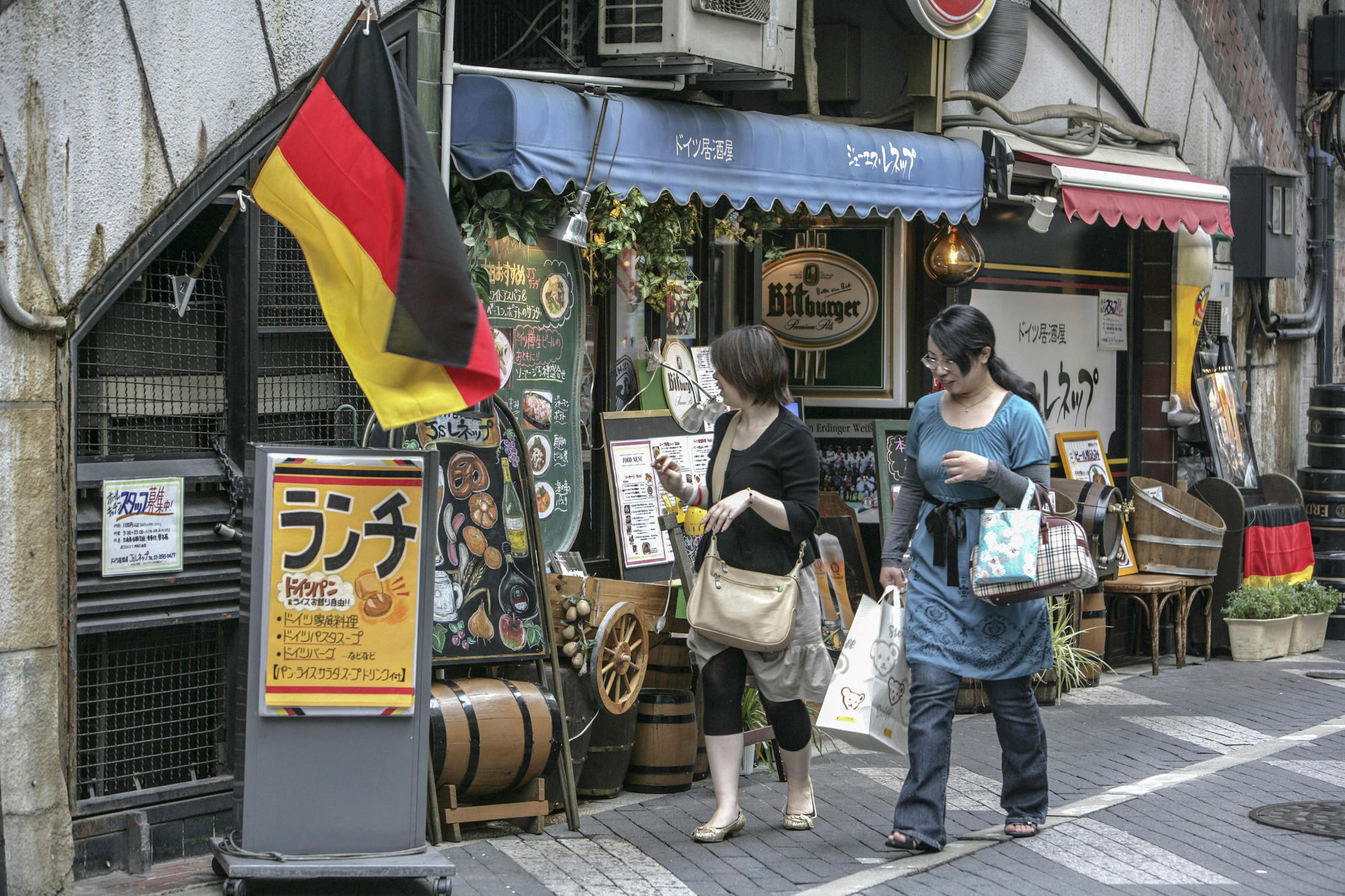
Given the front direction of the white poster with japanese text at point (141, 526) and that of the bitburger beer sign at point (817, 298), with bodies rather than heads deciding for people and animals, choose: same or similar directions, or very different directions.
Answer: same or similar directions

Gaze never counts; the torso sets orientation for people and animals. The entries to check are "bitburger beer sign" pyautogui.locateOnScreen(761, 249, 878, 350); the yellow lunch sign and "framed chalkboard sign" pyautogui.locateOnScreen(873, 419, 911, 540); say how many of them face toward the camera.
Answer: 3

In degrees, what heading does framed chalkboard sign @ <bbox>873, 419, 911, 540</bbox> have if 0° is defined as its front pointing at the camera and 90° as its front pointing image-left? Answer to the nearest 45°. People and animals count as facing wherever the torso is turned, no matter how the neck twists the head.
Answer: approximately 0°

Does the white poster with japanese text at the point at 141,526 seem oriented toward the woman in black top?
no

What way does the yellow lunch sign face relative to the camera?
toward the camera

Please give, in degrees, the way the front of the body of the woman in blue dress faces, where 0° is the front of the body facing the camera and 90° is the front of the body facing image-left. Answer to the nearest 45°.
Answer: approximately 45°

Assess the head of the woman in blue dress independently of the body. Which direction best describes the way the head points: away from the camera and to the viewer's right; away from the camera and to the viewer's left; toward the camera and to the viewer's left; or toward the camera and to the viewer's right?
toward the camera and to the viewer's left

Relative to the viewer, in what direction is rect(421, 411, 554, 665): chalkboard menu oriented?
toward the camera

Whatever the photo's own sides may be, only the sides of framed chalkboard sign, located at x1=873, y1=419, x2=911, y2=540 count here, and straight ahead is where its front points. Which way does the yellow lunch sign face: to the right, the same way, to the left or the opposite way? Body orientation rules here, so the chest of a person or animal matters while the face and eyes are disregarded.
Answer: the same way

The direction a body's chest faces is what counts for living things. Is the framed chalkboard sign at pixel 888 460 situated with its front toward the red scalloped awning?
no

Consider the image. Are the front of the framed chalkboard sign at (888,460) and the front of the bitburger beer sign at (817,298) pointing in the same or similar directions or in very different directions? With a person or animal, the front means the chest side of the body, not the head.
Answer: same or similar directions

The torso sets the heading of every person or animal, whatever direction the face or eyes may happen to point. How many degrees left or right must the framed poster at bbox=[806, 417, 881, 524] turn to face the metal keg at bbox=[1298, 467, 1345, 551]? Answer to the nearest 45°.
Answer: approximately 135° to its left

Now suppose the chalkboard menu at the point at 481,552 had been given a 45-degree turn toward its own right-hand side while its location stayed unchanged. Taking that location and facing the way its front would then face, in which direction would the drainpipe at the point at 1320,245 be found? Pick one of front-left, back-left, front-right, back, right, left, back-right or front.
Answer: back

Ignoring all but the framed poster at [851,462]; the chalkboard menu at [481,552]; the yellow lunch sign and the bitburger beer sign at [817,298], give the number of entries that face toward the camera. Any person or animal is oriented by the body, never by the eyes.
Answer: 4

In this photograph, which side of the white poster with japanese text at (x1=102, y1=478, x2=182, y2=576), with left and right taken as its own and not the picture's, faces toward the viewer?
front

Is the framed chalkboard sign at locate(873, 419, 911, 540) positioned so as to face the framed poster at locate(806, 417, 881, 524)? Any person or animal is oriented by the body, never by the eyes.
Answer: no

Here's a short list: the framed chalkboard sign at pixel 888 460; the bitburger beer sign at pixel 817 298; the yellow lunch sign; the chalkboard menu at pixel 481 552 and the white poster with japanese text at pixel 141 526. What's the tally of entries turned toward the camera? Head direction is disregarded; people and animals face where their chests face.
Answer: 5
